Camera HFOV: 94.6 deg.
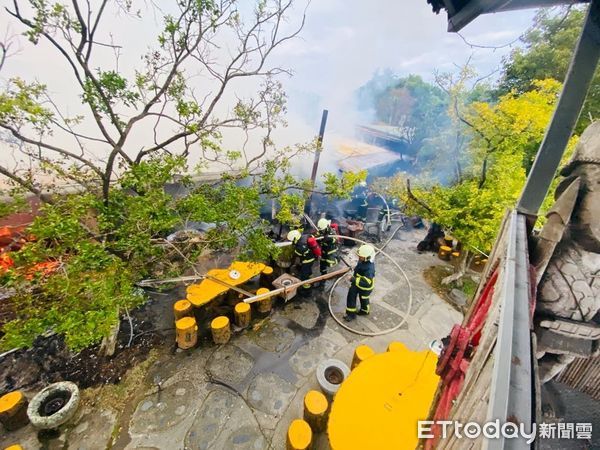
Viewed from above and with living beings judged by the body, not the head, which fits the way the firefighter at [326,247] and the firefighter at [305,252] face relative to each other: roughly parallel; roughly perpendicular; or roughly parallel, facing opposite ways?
roughly parallel

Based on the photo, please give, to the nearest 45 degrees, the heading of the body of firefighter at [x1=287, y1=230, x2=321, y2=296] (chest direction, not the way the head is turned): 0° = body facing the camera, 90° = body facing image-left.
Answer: approximately 90°

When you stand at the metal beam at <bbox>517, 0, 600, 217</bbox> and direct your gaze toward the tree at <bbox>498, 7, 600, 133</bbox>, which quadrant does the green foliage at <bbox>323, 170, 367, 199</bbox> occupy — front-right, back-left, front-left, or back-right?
front-left
